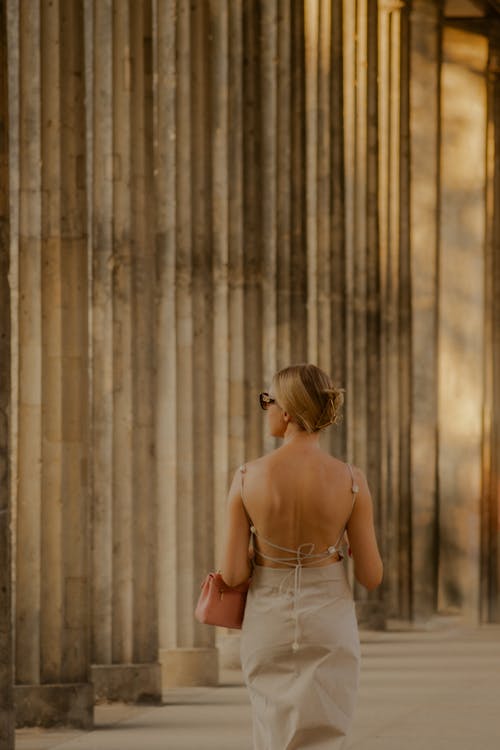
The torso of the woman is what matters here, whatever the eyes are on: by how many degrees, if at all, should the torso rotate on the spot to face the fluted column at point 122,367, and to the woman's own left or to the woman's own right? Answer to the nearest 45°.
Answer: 0° — they already face it

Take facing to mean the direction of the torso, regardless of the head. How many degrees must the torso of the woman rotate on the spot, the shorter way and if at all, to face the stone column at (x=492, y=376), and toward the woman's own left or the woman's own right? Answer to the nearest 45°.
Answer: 0° — they already face it

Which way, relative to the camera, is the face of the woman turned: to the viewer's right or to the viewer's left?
to the viewer's left

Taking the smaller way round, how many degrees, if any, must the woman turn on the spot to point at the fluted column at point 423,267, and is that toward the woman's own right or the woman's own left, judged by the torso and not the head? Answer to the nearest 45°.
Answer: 0° — they already face it

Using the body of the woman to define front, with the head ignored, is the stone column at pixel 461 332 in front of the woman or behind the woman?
in front

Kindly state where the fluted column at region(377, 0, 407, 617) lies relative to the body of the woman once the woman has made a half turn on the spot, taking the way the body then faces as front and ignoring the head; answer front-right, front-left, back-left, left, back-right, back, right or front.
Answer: back

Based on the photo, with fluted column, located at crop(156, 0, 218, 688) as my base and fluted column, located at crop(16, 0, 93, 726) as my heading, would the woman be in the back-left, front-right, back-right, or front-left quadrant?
front-left

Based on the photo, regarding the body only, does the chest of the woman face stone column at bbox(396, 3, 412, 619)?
yes

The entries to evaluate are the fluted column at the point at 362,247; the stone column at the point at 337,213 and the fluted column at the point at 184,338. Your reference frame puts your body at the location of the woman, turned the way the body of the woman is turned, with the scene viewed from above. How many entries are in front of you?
3

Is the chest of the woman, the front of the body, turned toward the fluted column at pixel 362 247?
yes

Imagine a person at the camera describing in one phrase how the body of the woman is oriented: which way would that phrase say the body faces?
away from the camera
